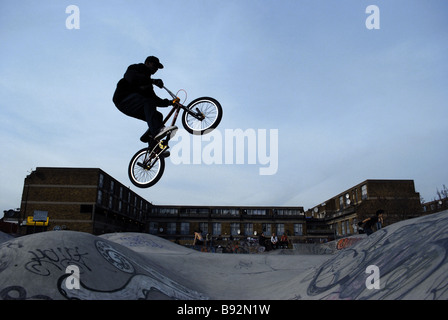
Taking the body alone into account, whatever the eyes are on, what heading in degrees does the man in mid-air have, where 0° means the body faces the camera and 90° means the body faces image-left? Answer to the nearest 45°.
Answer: approximately 270°

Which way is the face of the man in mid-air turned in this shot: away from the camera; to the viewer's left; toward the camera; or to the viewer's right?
to the viewer's right

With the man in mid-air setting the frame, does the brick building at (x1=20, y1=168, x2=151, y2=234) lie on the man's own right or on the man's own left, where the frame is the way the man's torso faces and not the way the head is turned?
on the man's own left
